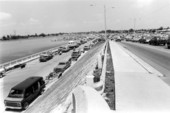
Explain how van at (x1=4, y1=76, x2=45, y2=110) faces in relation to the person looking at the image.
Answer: facing the viewer and to the left of the viewer
